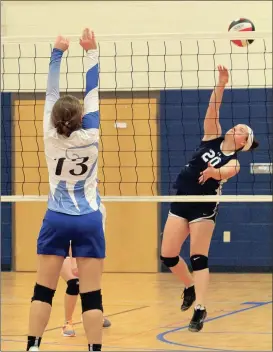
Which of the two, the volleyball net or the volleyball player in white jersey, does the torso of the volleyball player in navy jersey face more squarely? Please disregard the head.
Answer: the volleyball player in white jersey

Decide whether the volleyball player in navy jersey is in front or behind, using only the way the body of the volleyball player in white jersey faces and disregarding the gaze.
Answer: in front

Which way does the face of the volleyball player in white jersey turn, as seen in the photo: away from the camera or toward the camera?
away from the camera

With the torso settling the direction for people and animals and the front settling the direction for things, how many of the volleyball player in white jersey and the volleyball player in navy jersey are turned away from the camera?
1

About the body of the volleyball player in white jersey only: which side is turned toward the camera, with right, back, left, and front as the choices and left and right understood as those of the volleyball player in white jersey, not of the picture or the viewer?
back

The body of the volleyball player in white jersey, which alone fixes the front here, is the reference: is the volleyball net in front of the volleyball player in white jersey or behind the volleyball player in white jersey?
in front

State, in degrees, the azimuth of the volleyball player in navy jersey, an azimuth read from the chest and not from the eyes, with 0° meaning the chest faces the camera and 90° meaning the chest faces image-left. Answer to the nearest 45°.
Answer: approximately 45°

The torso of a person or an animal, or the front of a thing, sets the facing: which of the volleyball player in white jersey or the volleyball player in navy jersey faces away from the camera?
the volleyball player in white jersey
